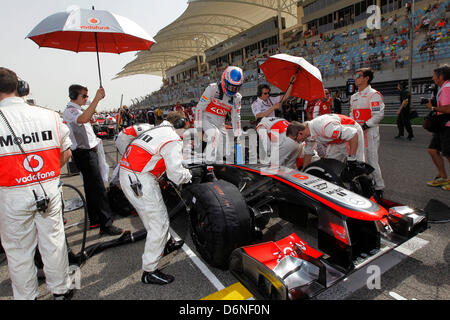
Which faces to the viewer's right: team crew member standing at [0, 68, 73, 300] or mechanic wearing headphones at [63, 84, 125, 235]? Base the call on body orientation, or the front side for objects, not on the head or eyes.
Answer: the mechanic wearing headphones

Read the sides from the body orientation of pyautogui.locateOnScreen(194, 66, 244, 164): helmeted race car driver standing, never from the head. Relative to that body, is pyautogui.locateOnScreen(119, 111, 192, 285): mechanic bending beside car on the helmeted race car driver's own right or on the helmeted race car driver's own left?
on the helmeted race car driver's own right

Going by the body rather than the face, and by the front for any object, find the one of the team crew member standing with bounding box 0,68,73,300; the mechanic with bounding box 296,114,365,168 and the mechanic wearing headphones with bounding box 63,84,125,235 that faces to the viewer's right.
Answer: the mechanic wearing headphones

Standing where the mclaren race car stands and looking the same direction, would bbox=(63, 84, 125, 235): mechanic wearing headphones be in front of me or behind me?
behind

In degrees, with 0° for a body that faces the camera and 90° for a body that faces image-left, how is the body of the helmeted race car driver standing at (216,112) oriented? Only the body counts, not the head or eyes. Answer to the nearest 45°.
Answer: approximately 315°

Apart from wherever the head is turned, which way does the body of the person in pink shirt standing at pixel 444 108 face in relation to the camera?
to the viewer's left

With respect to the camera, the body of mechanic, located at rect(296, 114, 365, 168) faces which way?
to the viewer's left

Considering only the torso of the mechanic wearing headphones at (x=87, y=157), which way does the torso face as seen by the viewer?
to the viewer's right

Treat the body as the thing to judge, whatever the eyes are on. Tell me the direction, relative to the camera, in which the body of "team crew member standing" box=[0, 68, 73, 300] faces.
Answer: away from the camera

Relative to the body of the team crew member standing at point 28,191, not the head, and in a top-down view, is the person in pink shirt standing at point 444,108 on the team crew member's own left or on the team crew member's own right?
on the team crew member's own right

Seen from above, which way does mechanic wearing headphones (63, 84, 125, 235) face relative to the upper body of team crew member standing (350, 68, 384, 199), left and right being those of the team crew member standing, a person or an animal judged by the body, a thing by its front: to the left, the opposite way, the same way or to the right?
the opposite way

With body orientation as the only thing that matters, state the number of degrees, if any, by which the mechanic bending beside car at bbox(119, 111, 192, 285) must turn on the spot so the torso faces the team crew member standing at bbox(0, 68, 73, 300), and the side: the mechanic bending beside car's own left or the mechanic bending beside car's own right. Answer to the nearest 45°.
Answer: approximately 135° to the mechanic bending beside car's own left

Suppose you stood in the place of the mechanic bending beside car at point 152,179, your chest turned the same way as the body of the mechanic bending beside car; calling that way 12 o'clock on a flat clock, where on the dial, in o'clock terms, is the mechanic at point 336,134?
The mechanic is roughly at 1 o'clock from the mechanic bending beside car.
